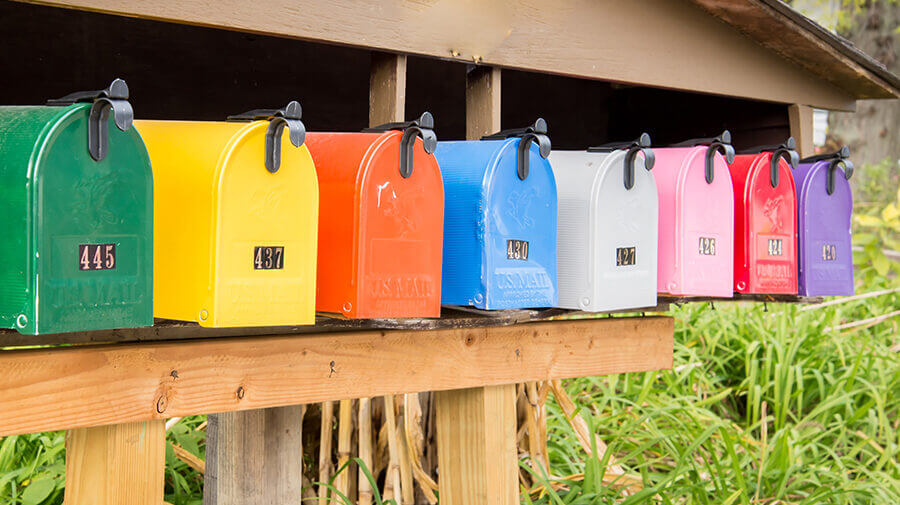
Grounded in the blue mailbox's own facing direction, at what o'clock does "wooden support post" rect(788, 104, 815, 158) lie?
The wooden support post is roughly at 9 o'clock from the blue mailbox.

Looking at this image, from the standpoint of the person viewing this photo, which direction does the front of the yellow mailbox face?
facing the viewer and to the right of the viewer

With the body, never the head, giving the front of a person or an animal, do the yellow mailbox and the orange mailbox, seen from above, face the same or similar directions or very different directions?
same or similar directions

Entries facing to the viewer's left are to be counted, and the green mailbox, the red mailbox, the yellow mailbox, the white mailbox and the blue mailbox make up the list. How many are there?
0

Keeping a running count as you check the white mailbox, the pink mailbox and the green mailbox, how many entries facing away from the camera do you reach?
0

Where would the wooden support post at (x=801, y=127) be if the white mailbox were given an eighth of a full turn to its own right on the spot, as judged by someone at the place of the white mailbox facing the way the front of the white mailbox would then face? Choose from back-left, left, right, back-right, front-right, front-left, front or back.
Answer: back-left

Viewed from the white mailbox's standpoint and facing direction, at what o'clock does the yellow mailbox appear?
The yellow mailbox is roughly at 3 o'clock from the white mailbox.

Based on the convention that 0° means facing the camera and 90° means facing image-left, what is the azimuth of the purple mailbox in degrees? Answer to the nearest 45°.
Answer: approximately 315°

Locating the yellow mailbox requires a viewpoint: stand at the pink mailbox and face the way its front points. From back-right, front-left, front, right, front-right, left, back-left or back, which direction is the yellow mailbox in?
right

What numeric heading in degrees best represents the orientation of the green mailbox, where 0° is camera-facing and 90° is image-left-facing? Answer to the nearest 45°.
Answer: approximately 315°

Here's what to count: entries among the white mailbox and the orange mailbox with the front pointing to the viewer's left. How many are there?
0

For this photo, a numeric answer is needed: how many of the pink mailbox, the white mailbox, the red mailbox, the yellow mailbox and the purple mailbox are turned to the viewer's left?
0

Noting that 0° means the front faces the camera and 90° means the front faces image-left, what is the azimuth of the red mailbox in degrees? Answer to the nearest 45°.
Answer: approximately 315°

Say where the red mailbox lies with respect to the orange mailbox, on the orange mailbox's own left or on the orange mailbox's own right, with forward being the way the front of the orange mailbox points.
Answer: on the orange mailbox's own left

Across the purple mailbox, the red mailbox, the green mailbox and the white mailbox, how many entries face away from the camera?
0
